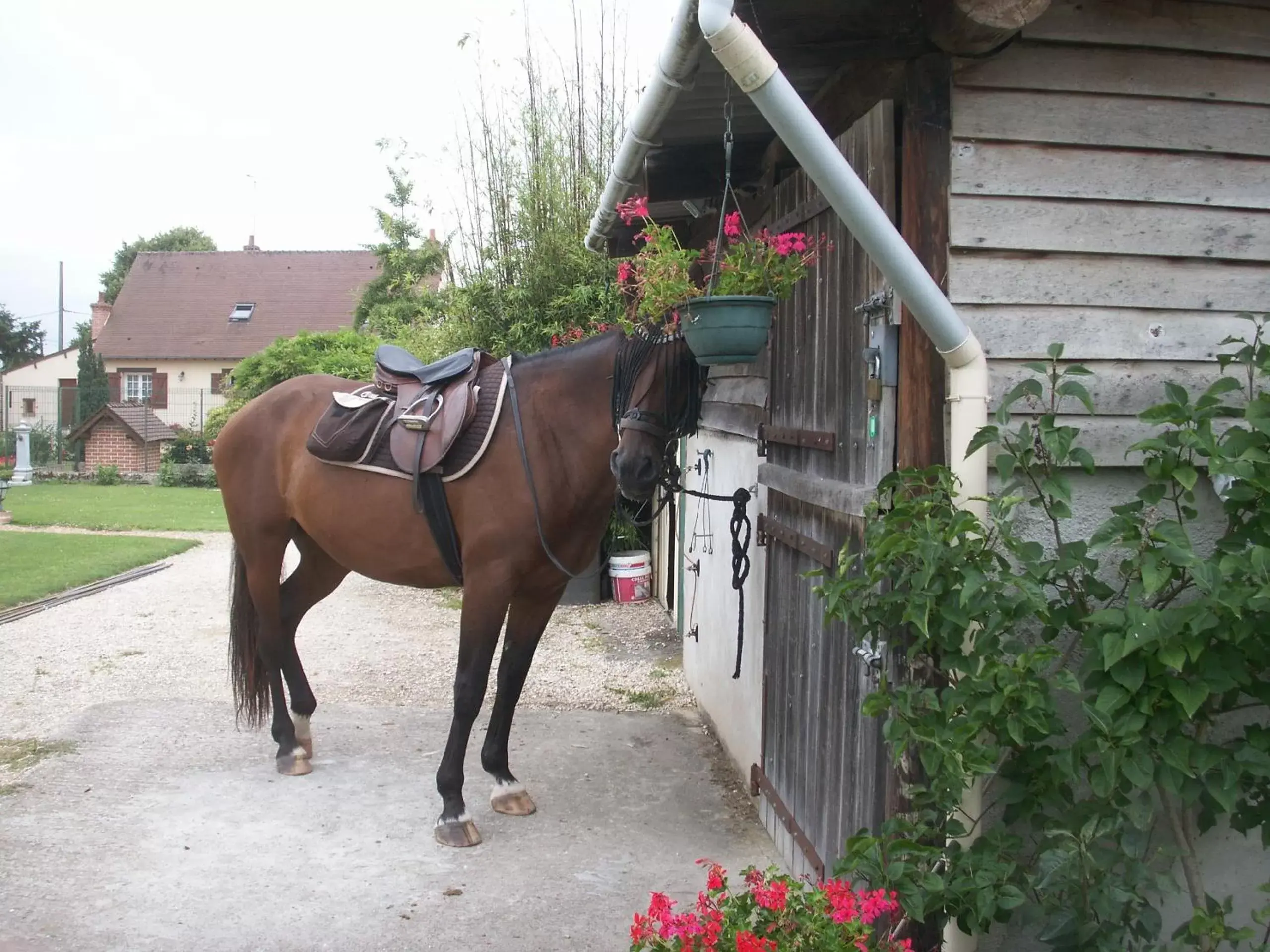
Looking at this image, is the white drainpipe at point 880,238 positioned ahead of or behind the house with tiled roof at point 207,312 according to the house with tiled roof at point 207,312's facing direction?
ahead

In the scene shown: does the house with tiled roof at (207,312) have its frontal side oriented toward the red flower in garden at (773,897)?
yes

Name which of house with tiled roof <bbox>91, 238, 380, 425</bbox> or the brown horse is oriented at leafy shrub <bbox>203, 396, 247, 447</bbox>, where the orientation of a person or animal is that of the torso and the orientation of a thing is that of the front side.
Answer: the house with tiled roof

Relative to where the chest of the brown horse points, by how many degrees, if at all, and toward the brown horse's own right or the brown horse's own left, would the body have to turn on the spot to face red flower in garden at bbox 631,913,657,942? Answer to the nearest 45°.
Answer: approximately 45° to the brown horse's own right

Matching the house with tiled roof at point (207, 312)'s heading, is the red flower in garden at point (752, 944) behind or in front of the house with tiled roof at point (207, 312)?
in front

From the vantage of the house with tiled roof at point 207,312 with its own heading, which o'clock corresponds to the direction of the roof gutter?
The roof gutter is roughly at 12 o'clock from the house with tiled roof.

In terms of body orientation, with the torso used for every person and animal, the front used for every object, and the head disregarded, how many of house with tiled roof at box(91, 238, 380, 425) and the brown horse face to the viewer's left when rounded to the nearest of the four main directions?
0

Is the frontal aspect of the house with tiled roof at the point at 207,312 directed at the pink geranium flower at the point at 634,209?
yes

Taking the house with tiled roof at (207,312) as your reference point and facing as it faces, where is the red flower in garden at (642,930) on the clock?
The red flower in garden is roughly at 12 o'clock from the house with tiled roof.

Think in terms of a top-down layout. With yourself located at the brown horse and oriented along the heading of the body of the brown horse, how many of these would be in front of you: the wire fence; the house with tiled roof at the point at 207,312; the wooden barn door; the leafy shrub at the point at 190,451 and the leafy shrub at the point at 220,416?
1

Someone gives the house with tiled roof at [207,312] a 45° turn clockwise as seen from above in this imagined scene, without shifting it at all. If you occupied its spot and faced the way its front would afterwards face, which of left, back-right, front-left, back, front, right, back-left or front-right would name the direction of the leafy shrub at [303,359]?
front-left

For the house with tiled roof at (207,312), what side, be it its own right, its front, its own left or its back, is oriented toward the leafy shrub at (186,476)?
front

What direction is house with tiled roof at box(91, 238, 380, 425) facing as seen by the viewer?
toward the camera

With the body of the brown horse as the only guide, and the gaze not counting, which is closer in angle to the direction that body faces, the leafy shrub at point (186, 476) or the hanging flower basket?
the hanging flower basket

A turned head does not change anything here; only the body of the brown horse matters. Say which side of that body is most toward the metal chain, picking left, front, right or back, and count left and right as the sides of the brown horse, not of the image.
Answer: front

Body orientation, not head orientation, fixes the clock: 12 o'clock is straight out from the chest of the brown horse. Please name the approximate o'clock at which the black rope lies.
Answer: The black rope is roughly at 11 o'clock from the brown horse.
